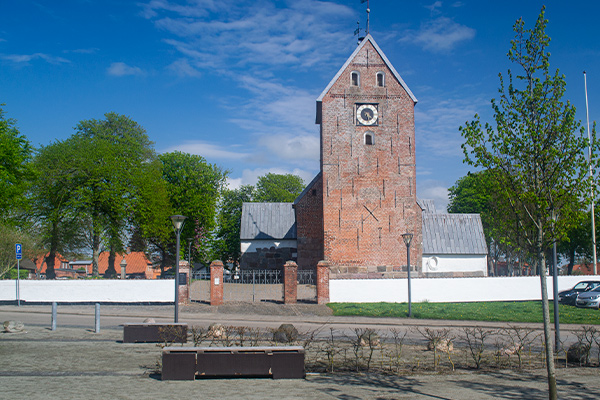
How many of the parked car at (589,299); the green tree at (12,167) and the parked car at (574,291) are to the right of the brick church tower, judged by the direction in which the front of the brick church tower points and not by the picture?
1

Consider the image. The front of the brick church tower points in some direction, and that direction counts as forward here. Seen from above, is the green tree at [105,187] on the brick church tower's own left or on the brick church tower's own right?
on the brick church tower's own right

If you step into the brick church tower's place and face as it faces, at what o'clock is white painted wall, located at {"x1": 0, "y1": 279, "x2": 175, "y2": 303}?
The white painted wall is roughly at 2 o'clock from the brick church tower.

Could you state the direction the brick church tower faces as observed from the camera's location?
facing the viewer

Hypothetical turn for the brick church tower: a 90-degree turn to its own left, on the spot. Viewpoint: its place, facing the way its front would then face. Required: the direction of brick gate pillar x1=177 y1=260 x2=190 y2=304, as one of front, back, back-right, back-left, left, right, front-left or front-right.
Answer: back-right

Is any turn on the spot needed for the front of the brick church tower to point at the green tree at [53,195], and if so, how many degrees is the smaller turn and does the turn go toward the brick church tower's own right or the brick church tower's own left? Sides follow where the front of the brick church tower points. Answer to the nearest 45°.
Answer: approximately 90° to the brick church tower's own right

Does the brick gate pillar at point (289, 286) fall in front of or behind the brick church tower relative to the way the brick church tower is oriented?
in front

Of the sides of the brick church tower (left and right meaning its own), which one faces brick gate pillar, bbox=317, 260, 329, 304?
front

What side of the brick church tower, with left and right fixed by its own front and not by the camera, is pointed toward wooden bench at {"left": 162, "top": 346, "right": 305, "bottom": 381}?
front

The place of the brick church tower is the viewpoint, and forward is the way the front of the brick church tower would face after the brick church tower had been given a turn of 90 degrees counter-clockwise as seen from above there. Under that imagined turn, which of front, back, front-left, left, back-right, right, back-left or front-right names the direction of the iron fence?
back-right
